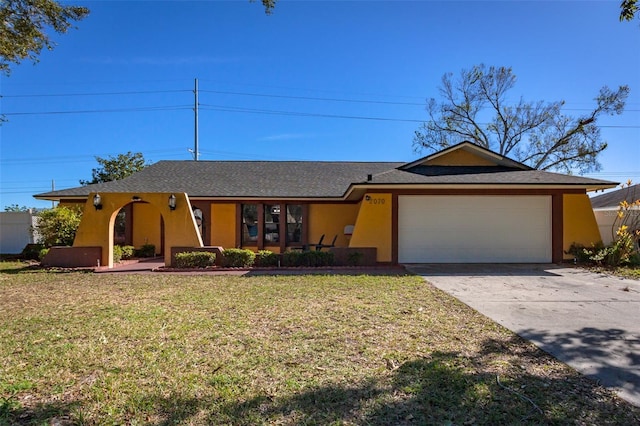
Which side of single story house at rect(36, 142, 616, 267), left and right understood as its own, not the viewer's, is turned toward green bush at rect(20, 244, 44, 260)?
right

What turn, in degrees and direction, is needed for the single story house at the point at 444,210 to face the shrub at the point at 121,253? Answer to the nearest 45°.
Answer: approximately 90° to its right

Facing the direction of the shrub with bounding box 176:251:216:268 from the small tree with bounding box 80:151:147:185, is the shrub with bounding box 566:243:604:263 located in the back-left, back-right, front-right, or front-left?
front-left

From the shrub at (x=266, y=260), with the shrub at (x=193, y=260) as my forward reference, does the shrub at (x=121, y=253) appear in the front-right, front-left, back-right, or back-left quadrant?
front-right

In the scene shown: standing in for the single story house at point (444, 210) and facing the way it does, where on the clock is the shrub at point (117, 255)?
The shrub is roughly at 3 o'clock from the single story house.

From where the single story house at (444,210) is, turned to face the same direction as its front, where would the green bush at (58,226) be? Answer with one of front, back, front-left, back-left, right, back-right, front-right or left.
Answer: right

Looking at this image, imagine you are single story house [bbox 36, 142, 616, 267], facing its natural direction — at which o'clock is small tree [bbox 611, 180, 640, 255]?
The small tree is roughly at 9 o'clock from the single story house.

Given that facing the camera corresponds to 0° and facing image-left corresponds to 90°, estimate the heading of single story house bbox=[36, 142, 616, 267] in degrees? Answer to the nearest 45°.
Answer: approximately 0°

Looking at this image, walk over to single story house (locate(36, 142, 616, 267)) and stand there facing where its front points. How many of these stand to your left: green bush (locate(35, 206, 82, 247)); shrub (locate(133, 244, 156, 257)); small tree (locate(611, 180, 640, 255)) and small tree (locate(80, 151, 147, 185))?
1

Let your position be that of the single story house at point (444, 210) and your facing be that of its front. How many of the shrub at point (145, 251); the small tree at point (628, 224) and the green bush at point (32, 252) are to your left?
1
